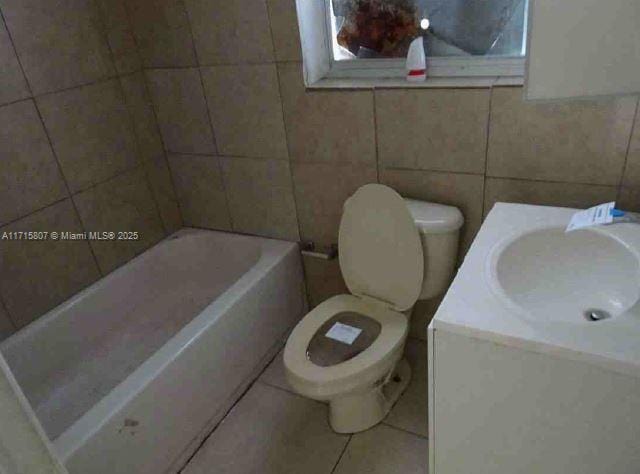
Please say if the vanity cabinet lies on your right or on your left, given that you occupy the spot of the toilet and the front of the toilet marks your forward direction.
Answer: on your left

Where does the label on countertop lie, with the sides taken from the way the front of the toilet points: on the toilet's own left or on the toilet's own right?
on the toilet's own left

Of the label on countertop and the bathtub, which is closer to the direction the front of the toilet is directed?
the bathtub

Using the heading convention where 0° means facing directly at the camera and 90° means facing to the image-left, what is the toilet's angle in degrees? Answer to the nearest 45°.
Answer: approximately 45°
